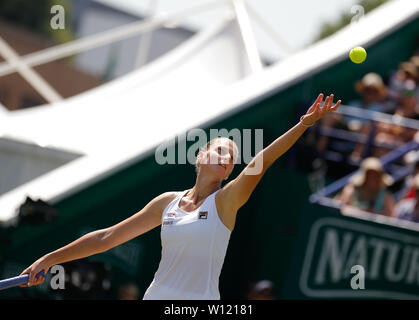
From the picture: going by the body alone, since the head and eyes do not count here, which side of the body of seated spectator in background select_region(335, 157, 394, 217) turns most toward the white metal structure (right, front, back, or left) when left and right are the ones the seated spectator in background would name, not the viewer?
right

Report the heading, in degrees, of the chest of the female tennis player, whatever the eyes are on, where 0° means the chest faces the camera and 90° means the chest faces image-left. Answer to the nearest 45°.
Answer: approximately 0°

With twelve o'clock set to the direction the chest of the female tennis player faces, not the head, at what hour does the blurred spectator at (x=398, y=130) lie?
The blurred spectator is roughly at 7 o'clock from the female tennis player.

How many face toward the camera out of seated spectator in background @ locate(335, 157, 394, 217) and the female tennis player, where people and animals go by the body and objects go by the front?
2

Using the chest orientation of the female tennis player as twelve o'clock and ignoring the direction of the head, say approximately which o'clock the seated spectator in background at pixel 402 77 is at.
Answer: The seated spectator in background is roughly at 7 o'clock from the female tennis player.

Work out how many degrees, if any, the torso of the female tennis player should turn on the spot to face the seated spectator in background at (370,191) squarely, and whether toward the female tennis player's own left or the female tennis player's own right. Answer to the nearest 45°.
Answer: approximately 135° to the female tennis player's own left

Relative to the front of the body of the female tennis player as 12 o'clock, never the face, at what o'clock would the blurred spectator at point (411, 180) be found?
The blurred spectator is roughly at 7 o'clock from the female tennis player.

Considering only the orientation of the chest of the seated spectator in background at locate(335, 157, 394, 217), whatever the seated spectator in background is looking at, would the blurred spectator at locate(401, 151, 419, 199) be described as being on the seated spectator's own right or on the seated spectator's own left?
on the seated spectator's own left

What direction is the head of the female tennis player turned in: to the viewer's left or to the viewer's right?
to the viewer's right

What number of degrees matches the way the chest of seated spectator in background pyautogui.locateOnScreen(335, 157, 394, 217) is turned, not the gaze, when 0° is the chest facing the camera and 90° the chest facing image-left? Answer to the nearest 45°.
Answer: approximately 0°

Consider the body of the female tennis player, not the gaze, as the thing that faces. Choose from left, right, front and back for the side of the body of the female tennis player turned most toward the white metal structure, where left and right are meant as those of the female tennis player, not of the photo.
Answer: back

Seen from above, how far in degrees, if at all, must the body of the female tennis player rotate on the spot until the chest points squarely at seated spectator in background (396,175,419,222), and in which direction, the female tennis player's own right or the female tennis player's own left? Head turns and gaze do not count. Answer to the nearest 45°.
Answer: approximately 135° to the female tennis player's own left
